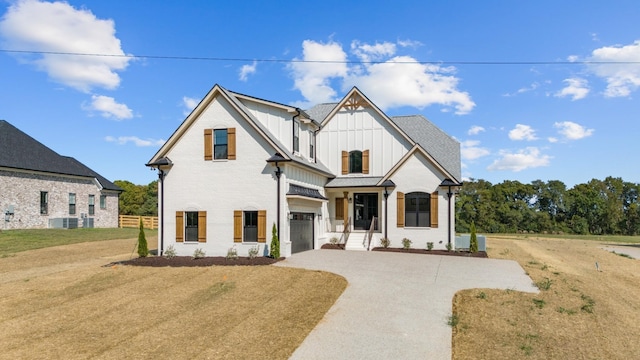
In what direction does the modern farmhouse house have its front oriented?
toward the camera

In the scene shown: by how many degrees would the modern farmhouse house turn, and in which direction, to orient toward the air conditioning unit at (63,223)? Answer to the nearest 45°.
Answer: approximately 135° to its right

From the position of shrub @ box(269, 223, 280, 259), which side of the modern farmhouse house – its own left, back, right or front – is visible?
front
